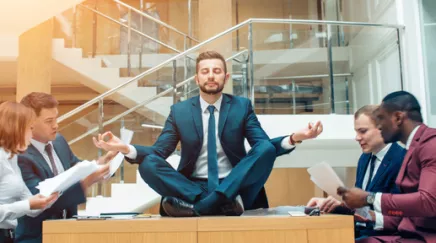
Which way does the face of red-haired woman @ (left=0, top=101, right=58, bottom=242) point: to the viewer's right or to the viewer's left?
to the viewer's right

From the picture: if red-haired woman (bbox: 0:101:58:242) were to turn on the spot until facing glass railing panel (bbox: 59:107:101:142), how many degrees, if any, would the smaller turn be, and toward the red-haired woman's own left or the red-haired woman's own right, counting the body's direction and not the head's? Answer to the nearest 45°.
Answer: approximately 90° to the red-haired woman's own left

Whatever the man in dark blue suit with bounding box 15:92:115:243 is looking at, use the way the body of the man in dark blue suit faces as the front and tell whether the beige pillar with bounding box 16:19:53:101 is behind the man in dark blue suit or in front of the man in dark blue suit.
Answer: behind

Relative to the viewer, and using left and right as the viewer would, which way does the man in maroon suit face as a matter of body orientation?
facing to the left of the viewer

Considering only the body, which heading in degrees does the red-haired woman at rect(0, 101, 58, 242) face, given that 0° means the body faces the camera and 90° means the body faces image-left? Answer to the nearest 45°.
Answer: approximately 270°

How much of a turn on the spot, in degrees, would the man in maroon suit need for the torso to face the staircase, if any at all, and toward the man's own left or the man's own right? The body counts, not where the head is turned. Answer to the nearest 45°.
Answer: approximately 45° to the man's own right

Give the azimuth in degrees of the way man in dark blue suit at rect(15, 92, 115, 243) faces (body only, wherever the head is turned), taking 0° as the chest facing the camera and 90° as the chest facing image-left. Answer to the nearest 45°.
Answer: approximately 315°

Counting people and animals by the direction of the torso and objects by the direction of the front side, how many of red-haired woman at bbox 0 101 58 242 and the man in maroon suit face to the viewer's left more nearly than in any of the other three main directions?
1

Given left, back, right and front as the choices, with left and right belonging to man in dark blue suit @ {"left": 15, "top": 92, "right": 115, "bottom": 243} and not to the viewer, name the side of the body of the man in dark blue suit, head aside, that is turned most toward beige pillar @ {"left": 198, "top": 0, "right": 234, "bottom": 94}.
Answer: left
